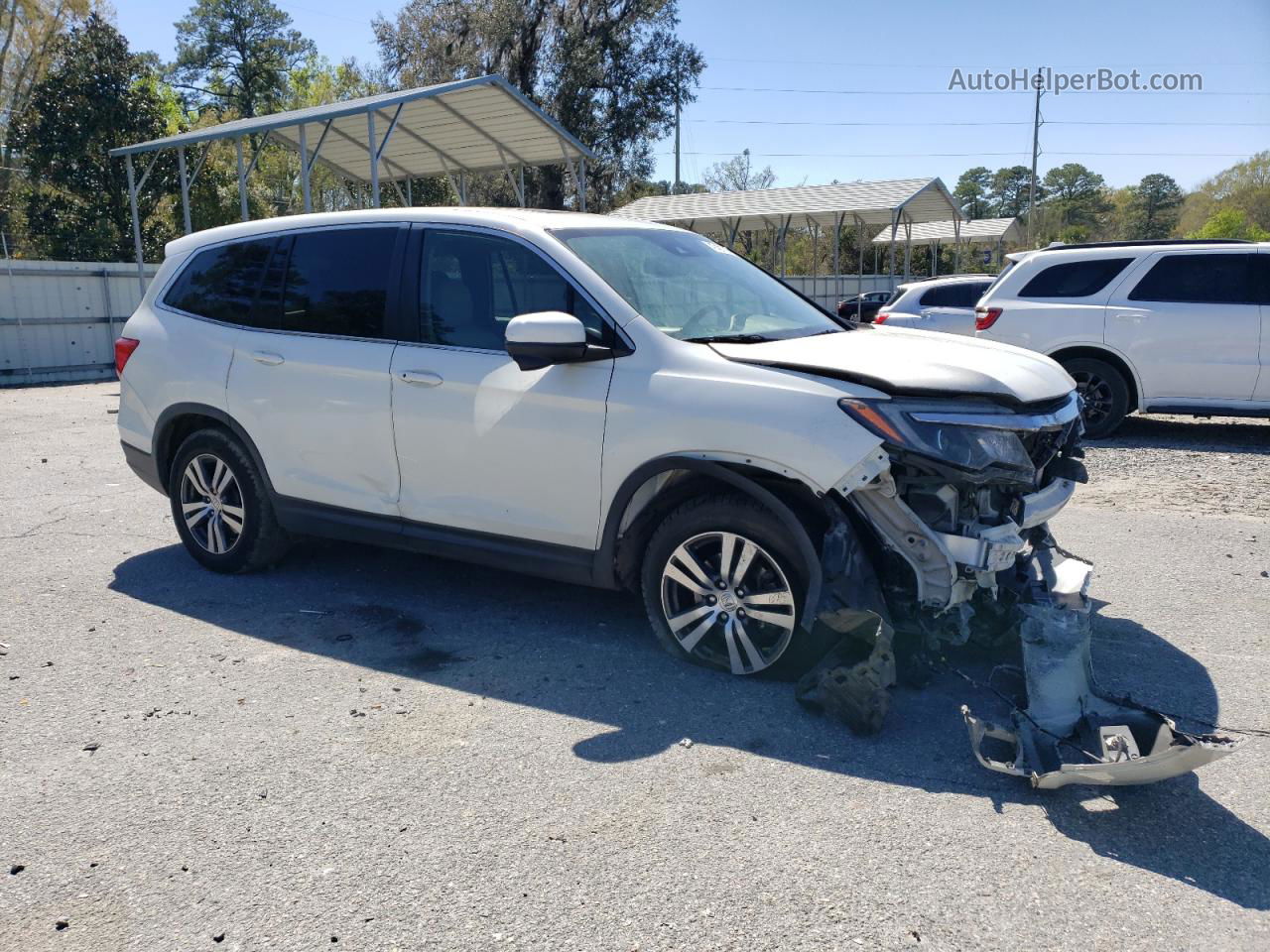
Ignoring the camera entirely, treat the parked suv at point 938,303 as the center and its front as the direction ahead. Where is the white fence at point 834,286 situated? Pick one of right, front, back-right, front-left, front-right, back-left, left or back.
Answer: left

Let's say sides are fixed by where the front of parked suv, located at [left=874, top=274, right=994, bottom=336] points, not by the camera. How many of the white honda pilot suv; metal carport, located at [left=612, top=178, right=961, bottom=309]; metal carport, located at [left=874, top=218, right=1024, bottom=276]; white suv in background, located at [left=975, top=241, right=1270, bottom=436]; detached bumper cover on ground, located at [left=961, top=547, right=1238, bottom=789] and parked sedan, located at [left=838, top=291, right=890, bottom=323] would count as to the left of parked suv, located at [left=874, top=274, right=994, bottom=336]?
3

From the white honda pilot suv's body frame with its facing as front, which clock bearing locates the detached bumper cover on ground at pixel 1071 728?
The detached bumper cover on ground is roughly at 12 o'clock from the white honda pilot suv.

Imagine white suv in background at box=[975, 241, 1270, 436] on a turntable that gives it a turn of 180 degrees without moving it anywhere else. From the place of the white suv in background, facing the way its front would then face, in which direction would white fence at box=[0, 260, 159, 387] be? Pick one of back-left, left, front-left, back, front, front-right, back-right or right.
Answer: front

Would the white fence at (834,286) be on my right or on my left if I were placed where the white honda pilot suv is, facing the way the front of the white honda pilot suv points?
on my left

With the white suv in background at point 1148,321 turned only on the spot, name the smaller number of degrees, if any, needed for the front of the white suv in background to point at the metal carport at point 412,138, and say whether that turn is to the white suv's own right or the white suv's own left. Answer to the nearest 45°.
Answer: approximately 180°

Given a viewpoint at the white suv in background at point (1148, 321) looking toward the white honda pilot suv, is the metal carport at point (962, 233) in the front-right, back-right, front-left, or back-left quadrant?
back-right

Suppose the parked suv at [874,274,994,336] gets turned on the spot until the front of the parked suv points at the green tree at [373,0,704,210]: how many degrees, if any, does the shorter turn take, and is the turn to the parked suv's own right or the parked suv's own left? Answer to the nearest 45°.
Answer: approximately 135° to the parked suv's own left

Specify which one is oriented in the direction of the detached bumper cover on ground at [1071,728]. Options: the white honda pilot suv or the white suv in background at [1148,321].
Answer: the white honda pilot suv

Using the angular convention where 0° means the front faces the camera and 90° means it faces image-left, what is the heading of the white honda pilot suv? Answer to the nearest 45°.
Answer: approximately 315°

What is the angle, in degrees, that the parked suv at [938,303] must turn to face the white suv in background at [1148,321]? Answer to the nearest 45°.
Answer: approximately 45° to its right

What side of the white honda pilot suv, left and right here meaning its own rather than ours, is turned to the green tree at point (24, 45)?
back

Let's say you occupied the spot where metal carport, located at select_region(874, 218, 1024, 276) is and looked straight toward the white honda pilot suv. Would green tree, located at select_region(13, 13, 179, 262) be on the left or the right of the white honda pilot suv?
right

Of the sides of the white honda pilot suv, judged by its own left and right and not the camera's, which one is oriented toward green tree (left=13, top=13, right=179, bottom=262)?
back

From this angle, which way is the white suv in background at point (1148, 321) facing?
to the viewer's right
